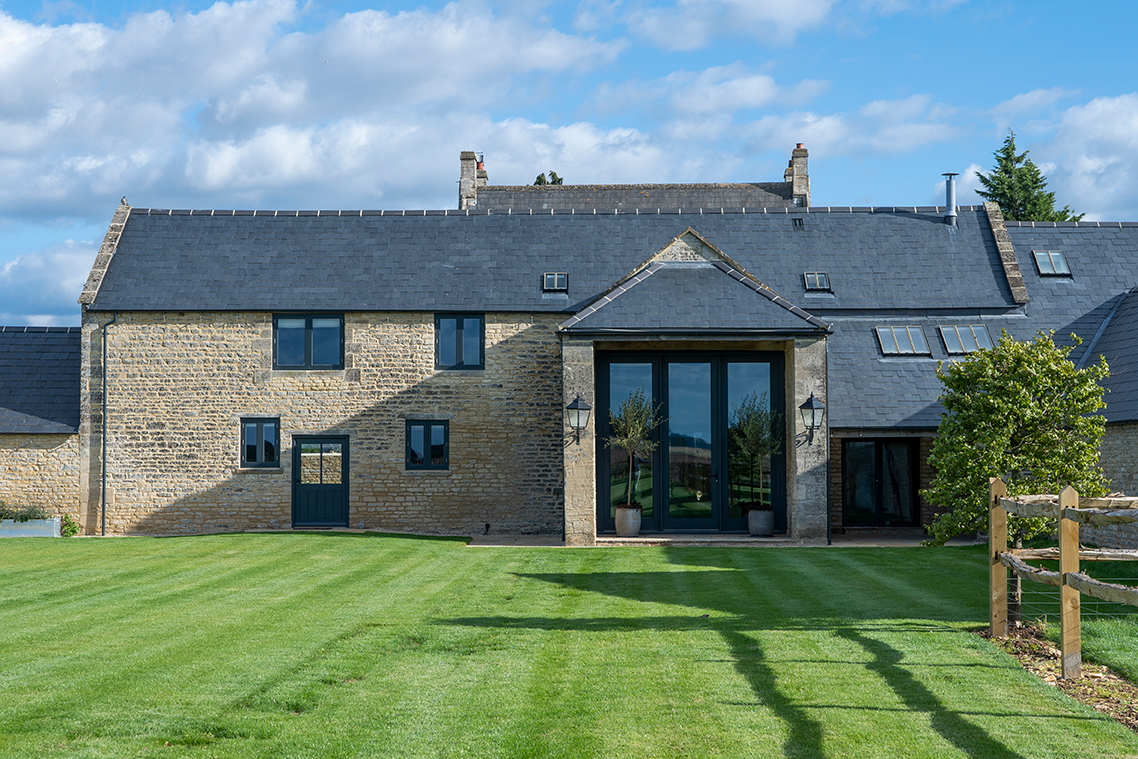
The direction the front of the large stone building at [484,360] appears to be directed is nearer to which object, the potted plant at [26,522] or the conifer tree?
the potted plant

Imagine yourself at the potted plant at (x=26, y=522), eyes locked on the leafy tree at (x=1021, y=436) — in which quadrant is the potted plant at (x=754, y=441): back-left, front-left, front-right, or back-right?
front-left

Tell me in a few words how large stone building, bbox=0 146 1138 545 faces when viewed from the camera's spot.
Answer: facing the viewer

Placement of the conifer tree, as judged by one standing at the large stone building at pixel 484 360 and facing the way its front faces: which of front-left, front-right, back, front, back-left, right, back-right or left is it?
back-left

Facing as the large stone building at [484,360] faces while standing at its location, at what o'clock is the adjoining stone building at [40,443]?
the adjoining stone building at [40,443] is roughly at 3 o'clock from the large stone building at [484,360].

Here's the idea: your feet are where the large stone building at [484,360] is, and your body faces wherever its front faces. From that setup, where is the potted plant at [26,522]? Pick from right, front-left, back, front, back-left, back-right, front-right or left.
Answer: right

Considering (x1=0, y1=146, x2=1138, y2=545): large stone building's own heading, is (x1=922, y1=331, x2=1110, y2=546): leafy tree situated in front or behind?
in front

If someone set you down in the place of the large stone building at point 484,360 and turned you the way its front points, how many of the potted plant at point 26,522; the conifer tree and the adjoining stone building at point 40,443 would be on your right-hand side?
2
